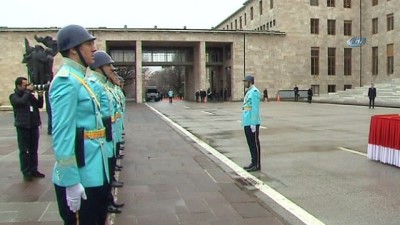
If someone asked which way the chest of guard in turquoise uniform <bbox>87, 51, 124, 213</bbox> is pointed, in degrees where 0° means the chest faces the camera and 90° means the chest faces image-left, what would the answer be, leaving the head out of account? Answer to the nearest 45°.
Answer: approximately 270°

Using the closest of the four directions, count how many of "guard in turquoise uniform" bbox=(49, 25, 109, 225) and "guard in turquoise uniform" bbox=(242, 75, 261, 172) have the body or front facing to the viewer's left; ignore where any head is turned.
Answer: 1

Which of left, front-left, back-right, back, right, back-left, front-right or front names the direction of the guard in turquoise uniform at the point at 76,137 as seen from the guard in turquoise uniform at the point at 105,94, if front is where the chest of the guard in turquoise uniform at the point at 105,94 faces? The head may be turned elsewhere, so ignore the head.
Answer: right

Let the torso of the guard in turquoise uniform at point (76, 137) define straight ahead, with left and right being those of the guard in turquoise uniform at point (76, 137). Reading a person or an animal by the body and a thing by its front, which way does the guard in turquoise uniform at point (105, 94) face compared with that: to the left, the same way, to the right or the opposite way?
the same way

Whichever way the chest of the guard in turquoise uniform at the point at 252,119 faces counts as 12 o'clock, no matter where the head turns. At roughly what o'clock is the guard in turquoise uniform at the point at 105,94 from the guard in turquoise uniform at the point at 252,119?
the guard in turquoise uniform at the point at 105,94 is roughly at 10 o'clock from the guard in turquoise uniform at the point at 252,119.

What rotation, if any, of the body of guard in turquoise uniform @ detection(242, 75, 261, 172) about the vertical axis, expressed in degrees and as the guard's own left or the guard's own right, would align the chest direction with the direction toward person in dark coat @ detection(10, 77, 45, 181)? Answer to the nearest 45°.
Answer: approximately 45° to the guard's own left

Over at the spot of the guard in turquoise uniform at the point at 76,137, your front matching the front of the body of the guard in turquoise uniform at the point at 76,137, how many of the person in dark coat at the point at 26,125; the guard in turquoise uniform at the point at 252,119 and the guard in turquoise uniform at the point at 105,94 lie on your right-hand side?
0

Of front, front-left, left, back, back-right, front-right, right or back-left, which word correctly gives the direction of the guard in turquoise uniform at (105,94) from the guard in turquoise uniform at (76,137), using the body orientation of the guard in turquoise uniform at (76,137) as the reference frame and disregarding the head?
left

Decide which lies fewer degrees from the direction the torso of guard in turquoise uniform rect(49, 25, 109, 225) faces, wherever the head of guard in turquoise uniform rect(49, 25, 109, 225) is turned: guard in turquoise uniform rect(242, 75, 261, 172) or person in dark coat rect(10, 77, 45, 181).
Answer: the guard in turquoise uniform

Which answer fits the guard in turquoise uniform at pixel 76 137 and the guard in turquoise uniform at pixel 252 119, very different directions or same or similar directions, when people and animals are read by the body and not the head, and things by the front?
very different directions

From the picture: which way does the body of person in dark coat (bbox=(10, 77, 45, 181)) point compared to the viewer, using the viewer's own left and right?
facing the viewer and to the right of the viewer

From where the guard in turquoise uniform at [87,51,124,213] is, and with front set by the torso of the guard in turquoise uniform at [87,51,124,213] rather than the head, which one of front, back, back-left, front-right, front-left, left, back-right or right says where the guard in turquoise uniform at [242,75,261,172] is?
front-left

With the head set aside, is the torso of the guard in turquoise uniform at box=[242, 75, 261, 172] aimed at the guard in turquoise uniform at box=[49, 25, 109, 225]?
no

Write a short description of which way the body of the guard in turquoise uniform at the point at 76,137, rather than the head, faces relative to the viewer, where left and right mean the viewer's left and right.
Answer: facing to the right of the viewer

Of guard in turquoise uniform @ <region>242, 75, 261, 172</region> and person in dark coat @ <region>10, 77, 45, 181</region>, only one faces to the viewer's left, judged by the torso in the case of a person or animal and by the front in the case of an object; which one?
the guard in turquoise uniform

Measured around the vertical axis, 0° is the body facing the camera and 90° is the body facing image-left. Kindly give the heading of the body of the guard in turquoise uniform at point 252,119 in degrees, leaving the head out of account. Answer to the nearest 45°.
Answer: approximately 90°
